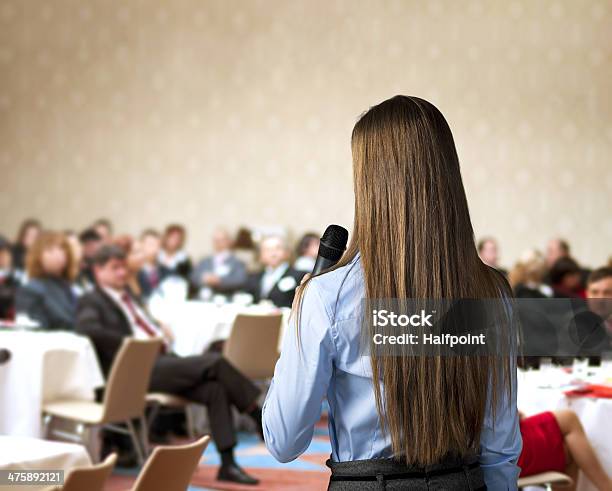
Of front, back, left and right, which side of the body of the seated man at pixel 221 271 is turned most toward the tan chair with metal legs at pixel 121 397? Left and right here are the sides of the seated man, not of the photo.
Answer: front

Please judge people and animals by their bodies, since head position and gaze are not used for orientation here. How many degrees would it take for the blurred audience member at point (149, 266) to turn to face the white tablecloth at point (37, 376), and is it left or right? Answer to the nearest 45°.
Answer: approximately 45° to their right

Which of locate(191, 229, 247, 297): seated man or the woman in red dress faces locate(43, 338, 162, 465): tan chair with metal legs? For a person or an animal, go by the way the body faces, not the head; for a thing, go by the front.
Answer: the seated man

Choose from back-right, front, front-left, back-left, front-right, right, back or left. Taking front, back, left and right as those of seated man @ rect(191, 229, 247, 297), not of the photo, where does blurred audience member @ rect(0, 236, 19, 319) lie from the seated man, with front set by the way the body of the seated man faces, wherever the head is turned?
front-right

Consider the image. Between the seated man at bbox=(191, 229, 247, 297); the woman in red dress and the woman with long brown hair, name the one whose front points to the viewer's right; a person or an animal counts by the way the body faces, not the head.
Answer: the woman in red dress

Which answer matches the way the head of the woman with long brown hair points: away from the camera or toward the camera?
away from the camera

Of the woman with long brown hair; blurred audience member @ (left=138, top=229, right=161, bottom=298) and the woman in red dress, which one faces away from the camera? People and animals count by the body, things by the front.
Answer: the woman with long brown hair

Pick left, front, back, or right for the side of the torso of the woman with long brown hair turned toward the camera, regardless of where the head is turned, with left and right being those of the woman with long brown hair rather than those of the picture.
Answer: back
